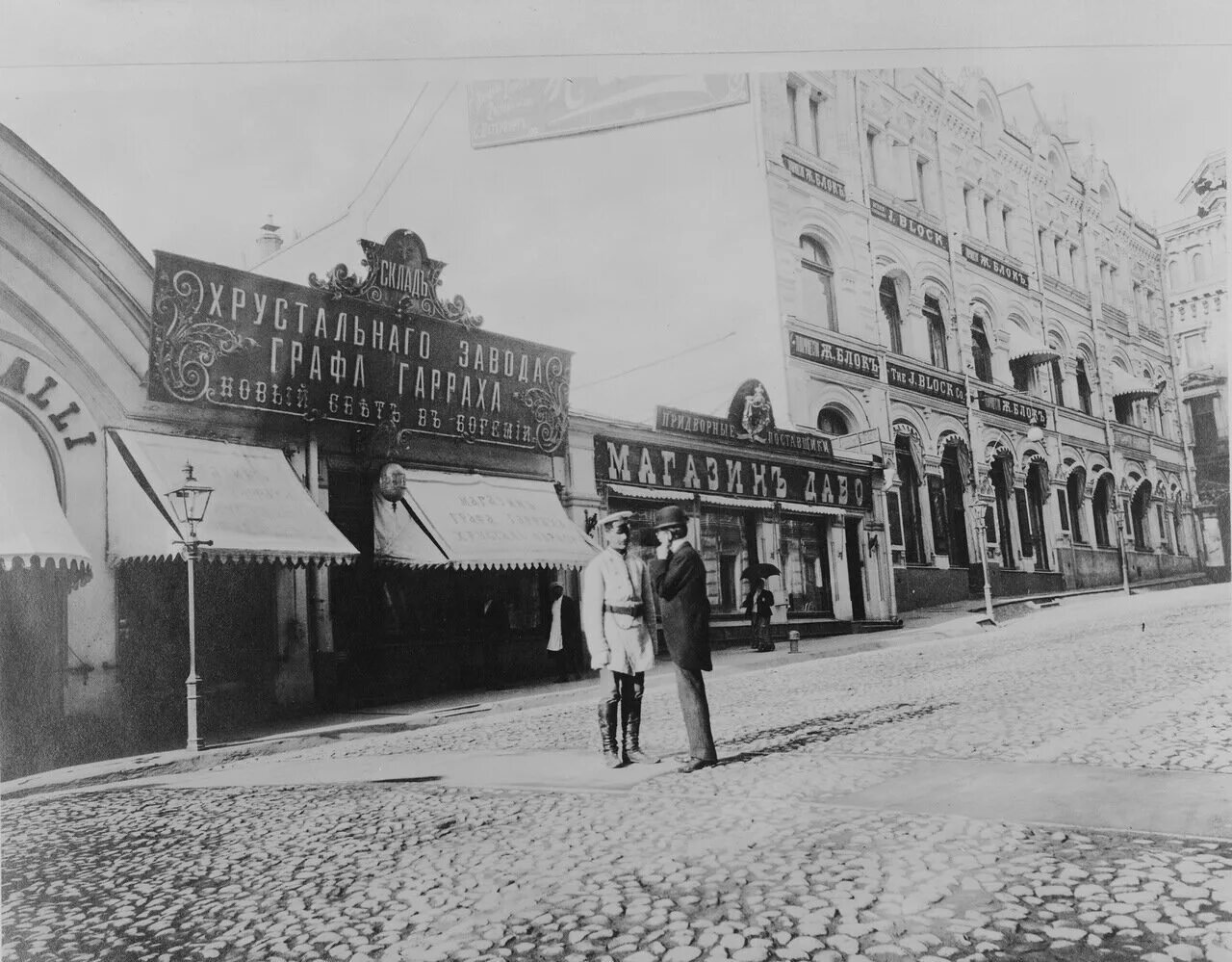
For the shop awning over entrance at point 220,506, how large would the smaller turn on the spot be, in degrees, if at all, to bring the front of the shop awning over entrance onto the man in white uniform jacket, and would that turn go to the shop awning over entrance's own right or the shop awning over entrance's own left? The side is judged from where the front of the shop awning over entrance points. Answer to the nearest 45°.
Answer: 0° — it already faces them

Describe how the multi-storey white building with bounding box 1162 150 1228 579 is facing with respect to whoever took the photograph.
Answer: facing the viewer and to the left of the viewer

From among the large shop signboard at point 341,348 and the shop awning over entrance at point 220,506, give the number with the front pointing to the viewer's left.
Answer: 0

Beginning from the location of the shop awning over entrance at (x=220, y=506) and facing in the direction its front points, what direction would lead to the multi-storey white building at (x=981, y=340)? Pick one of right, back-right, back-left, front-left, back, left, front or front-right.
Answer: front-left

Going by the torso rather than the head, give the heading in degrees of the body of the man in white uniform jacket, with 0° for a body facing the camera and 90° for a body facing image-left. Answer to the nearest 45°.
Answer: approximately 315°

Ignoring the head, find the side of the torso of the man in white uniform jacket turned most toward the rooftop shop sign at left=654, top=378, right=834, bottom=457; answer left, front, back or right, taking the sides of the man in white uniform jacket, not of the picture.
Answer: back

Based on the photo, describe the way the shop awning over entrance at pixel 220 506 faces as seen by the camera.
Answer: facing the viewer and to the right of the viewer

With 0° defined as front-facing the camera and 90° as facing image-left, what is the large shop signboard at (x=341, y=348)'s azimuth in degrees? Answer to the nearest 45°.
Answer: approximately 315°

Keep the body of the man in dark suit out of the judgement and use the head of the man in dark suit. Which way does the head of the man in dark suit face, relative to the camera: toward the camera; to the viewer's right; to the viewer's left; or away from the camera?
to the viewer's left

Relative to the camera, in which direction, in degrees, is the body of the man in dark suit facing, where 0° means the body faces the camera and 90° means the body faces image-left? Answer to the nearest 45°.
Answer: approximately 90°
